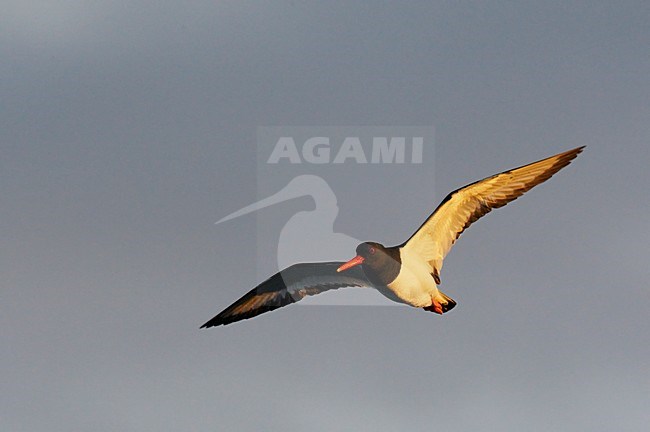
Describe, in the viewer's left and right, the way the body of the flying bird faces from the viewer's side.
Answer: facing the viewer and to the left of the viewer
